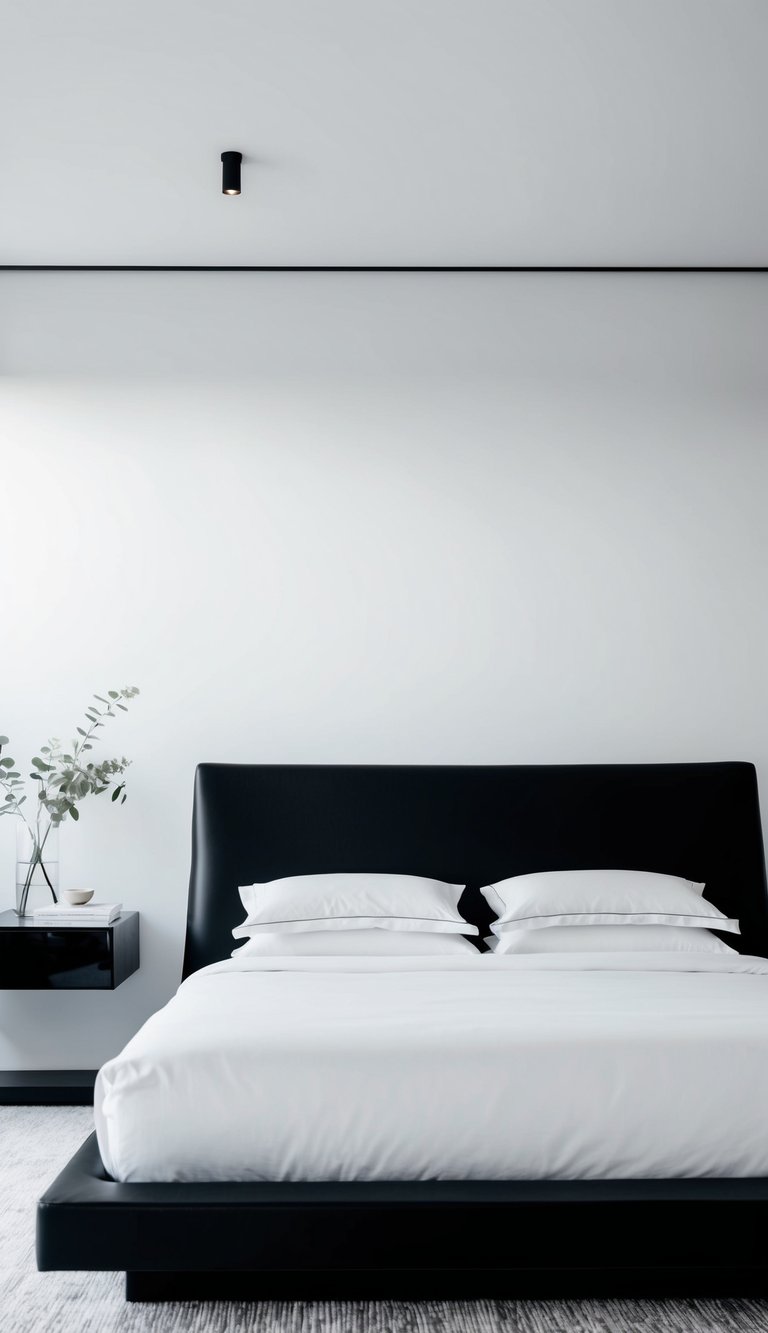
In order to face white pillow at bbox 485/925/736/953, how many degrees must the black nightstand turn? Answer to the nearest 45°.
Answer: approximately 45° to its left

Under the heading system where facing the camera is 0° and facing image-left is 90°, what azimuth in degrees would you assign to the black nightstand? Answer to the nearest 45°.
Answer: approximately 0°

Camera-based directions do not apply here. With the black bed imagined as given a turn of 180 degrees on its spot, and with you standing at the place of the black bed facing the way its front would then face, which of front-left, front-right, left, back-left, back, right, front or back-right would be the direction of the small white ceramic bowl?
front-left

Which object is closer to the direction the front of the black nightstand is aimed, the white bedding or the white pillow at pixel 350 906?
the white bedding

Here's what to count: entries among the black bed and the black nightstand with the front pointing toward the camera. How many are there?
2

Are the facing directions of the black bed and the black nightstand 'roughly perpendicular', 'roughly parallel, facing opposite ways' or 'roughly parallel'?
roughly parallel

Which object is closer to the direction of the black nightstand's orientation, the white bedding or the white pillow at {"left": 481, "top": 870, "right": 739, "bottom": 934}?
the white bedding

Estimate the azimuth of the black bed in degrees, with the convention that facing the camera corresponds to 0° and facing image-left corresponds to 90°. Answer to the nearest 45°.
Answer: approximately 0°

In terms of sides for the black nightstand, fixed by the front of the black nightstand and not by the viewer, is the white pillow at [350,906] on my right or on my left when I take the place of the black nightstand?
on my left

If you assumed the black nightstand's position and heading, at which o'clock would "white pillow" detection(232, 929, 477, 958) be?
The white pillow is roughly at 10 o'clock from the black nightstand.
